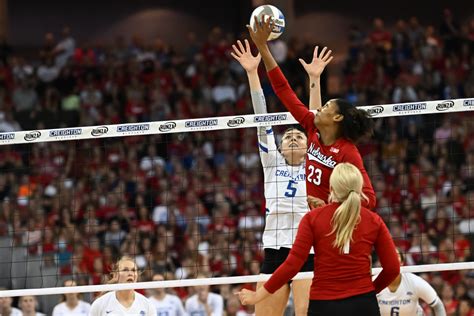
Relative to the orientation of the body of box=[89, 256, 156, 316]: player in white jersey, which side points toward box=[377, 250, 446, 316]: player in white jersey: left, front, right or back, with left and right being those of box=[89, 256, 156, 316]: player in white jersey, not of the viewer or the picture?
left

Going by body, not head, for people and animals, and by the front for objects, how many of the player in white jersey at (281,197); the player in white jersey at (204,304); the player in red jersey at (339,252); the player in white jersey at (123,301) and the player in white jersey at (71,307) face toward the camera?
4

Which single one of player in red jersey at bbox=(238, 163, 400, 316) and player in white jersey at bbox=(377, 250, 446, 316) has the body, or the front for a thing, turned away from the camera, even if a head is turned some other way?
the player in red jersey

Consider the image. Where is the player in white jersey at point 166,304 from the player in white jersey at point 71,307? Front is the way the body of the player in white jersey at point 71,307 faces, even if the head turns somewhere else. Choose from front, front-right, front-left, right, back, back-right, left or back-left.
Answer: left

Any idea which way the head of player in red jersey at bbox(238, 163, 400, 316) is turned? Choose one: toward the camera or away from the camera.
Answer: away from the camera

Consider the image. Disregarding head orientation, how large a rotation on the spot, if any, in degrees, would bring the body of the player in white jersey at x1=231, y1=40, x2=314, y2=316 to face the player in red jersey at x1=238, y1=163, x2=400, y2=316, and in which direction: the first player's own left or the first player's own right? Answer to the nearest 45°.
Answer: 0° — they already face them
